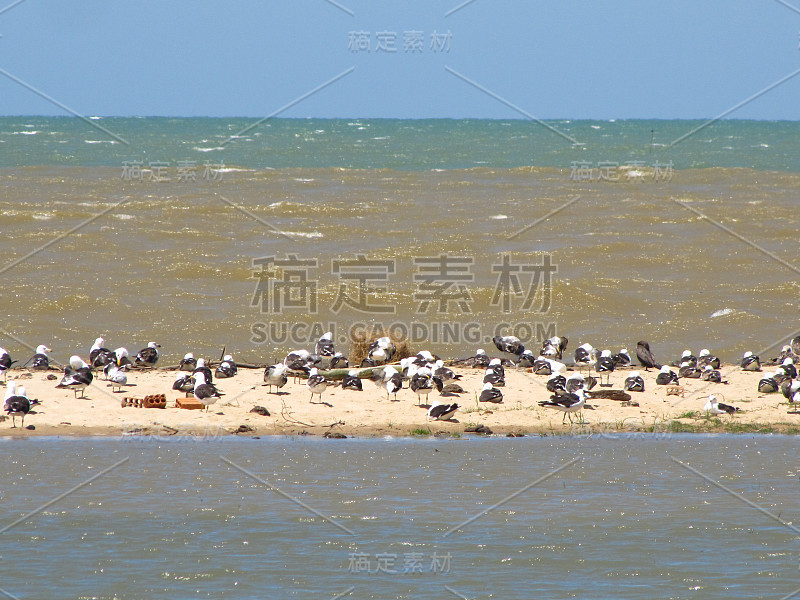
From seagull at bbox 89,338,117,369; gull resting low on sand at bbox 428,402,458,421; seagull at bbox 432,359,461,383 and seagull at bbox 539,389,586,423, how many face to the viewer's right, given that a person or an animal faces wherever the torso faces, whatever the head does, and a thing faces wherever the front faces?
1

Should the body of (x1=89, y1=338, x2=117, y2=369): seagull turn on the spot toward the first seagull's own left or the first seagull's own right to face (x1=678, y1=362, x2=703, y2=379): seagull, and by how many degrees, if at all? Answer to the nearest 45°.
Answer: approximately 135° to the first seagull's own right

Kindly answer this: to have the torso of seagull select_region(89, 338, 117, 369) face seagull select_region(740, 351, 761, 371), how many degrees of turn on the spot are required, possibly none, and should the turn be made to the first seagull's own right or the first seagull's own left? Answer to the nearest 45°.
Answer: approximately 135° to the first seagull's own right

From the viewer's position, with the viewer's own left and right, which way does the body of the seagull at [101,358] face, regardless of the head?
facing away from the viewer and to the left of the viewer

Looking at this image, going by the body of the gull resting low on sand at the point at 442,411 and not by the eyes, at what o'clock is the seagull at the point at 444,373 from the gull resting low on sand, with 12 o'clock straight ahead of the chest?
The seagull is roughly at 3 o'clock from the gull resting low on sand.

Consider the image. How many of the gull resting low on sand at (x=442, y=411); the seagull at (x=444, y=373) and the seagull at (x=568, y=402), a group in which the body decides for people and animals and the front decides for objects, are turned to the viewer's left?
2
